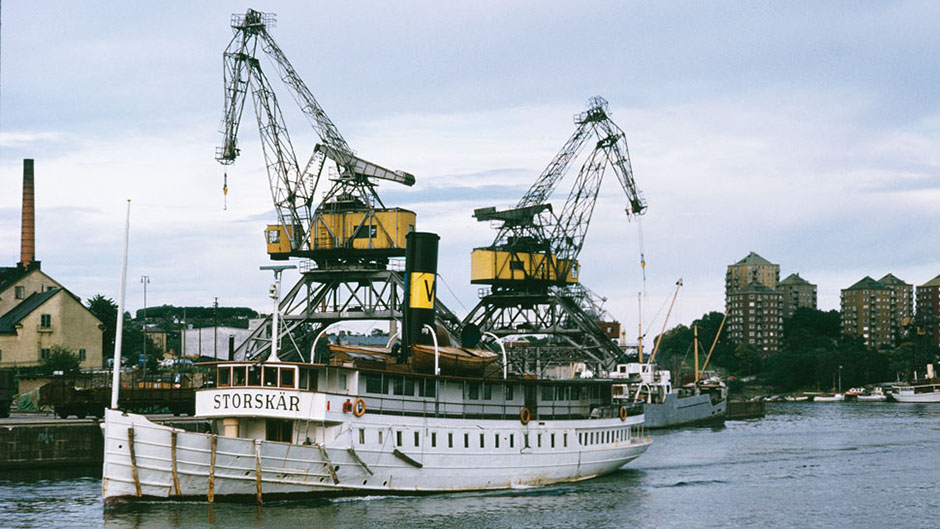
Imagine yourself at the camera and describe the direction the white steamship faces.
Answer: facing the viewer and to the left of the viewer
